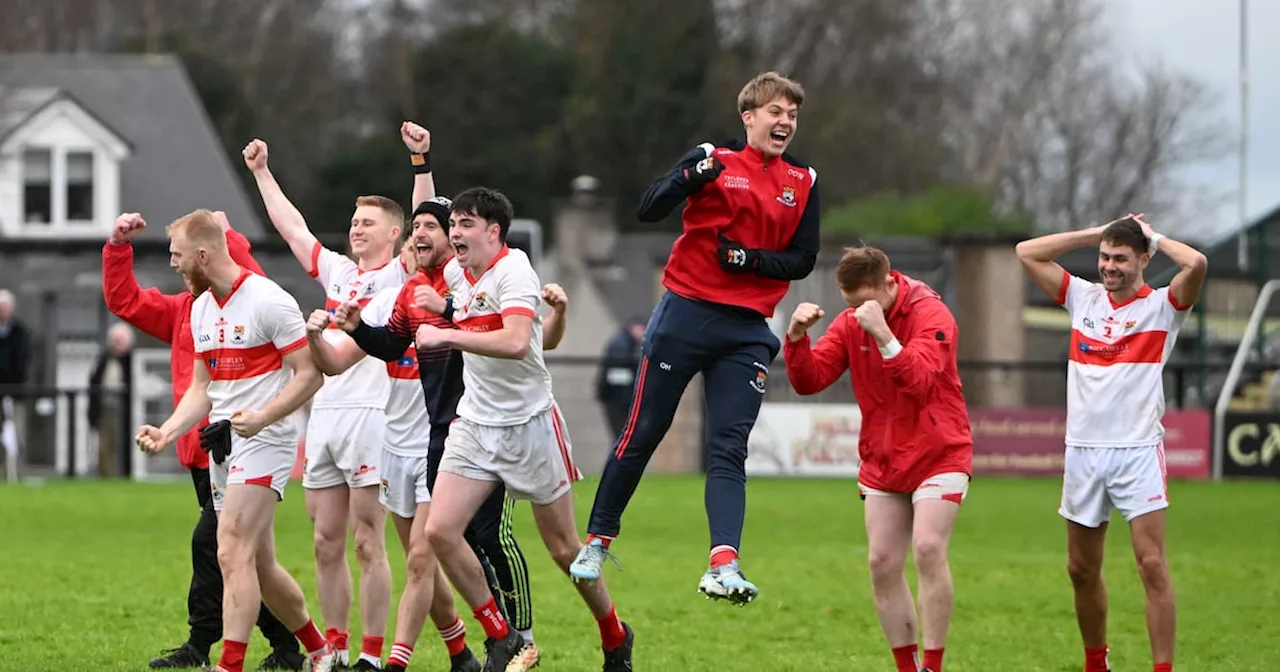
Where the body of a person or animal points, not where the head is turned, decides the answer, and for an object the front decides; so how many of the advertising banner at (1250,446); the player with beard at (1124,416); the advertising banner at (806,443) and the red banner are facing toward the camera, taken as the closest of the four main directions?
4

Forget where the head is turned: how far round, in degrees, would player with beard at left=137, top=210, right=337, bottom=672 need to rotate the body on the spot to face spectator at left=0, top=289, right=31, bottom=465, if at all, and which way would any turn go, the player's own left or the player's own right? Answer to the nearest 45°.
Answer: approximately 135° to the player's own right

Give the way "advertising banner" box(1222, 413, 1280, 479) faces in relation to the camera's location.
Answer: facing the viewer

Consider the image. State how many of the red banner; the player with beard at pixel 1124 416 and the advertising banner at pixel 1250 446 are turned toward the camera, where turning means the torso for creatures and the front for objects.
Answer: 3

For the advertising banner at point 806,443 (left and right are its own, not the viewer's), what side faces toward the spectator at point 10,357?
right

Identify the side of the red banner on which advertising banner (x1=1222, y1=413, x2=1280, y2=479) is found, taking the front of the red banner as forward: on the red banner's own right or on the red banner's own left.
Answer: on the red banner's own left

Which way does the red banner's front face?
toward the camera

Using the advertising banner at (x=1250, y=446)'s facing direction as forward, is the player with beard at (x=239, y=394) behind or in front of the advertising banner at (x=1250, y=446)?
in front

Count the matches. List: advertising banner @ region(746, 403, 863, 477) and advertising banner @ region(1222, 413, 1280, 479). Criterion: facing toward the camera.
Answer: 2

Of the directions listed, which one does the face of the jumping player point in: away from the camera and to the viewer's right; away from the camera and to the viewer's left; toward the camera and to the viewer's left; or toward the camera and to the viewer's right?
toward the camera and to the viewer's right
